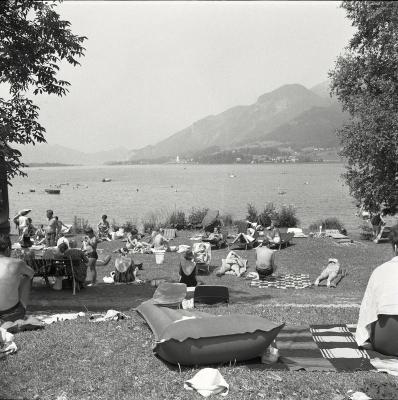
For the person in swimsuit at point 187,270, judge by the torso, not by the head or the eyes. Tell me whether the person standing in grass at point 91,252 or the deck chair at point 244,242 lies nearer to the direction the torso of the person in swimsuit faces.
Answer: the deck chair

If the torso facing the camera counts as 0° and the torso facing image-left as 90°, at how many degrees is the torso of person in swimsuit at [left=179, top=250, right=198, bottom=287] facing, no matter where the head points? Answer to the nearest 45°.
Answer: approximately 180°

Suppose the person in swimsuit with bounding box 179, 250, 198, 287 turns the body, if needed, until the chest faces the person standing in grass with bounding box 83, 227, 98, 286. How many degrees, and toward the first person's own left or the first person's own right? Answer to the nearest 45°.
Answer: approximately 45° to the first person's own left

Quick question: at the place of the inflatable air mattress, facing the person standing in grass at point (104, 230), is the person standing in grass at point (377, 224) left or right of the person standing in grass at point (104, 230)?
right

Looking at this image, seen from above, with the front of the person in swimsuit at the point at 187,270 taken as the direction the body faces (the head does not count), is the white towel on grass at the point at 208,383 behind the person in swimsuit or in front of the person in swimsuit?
behind

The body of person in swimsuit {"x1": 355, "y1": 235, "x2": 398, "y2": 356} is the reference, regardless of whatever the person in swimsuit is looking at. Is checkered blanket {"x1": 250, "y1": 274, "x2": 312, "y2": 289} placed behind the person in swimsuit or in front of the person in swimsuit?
in front

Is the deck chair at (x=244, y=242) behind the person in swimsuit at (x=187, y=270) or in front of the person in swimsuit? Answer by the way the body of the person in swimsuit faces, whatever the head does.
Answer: in front

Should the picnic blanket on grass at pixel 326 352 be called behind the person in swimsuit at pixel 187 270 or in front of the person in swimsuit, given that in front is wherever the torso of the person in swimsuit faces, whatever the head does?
behind

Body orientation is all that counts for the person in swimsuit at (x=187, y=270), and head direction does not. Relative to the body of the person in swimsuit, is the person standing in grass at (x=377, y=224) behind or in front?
in front
